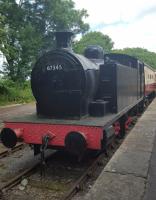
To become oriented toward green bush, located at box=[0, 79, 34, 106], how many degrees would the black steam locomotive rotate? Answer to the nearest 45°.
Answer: approximately 135° to its right

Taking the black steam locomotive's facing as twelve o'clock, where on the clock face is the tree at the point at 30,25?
The tree is roughly at 4 o'clock from the black steam locomotive.

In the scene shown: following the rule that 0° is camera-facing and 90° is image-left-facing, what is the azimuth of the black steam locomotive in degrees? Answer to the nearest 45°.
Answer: approximately 45°
